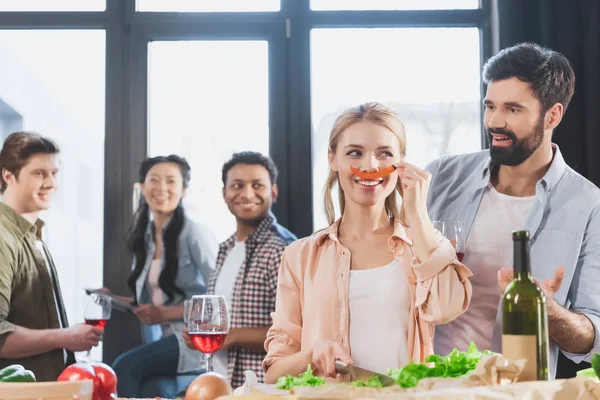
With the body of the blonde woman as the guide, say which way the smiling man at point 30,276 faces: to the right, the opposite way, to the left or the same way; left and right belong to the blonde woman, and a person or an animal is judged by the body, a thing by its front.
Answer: to the left

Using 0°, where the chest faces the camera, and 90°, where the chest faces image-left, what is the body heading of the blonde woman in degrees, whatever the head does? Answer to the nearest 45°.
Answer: approximately 0°

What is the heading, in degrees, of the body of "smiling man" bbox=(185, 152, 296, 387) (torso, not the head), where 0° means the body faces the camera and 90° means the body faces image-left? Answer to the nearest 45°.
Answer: approximately 45°

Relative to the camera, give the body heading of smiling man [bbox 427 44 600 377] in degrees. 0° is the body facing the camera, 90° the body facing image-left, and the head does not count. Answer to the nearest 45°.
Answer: approximately 45°

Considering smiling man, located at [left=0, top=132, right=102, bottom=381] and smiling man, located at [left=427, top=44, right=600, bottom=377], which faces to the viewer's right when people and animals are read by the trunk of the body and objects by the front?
smiling man, located at [left=0, top=132, right=102, bottom=381]

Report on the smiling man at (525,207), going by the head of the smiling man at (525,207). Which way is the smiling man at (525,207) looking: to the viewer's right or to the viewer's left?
to the viewer's left

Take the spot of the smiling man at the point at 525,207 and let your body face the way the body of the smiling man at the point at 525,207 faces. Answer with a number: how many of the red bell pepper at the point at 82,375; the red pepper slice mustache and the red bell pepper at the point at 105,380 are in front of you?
3

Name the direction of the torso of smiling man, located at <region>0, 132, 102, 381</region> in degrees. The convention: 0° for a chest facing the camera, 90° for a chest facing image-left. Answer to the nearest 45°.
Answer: approximately 270°

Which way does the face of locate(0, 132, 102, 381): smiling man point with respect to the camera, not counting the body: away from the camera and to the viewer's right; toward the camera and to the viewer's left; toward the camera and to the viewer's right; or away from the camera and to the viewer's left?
toward the camera and to the viewer's right
